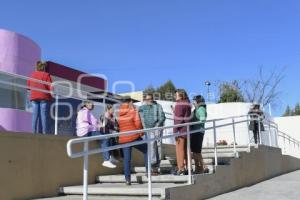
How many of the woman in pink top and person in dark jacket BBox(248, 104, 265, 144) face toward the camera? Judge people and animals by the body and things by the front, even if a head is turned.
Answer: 1

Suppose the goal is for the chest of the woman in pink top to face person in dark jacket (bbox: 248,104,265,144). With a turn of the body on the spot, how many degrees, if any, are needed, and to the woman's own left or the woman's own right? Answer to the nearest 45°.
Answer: approximately 45° to the woman's own left

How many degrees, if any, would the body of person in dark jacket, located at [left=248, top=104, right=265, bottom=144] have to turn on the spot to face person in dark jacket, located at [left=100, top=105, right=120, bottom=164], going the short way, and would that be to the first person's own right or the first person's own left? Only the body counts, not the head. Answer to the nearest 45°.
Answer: approximately 45° to the first person's own right

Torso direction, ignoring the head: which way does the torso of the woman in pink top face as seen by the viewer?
to the viewer's right

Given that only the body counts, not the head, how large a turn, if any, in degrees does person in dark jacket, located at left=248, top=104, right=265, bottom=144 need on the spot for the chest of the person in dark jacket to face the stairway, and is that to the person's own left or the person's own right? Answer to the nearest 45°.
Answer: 0° — they already face it

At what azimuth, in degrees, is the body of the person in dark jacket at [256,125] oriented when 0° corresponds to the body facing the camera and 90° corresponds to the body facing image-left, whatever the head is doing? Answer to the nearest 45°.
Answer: approximately 0°

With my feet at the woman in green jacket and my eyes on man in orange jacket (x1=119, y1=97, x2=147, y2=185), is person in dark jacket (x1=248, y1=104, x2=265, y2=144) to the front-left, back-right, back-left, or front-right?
back-right
